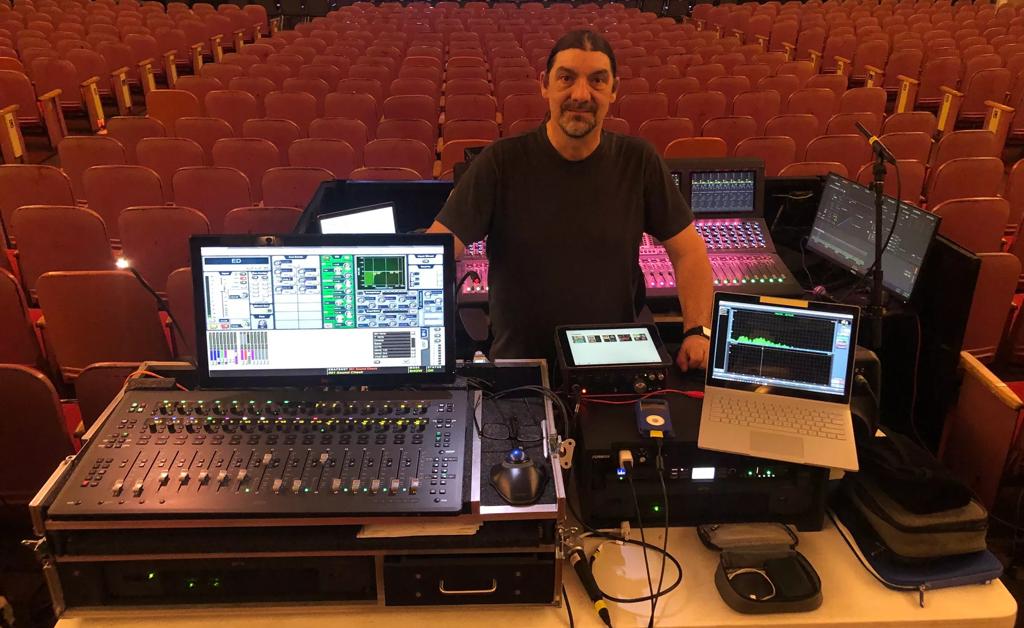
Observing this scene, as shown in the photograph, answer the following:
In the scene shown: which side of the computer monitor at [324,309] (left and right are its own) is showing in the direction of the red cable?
left

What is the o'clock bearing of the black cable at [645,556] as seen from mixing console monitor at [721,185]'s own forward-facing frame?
The black cable is roughly at 12 o'clock from the mixing console monitor.

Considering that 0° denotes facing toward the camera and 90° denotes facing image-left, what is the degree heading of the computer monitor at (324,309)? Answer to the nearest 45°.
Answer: approximately 0°

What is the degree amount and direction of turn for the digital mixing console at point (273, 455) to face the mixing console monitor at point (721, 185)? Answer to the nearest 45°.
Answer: approximately 135° to its left

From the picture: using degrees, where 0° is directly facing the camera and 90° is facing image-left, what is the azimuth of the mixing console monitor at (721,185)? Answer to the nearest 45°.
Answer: approximately 0°

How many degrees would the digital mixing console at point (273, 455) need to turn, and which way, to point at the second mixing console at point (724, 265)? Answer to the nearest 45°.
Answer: approximately 135° to its left

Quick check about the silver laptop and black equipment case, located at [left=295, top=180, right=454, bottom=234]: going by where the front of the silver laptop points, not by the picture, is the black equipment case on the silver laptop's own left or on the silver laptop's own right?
on the silver laptop's own right
